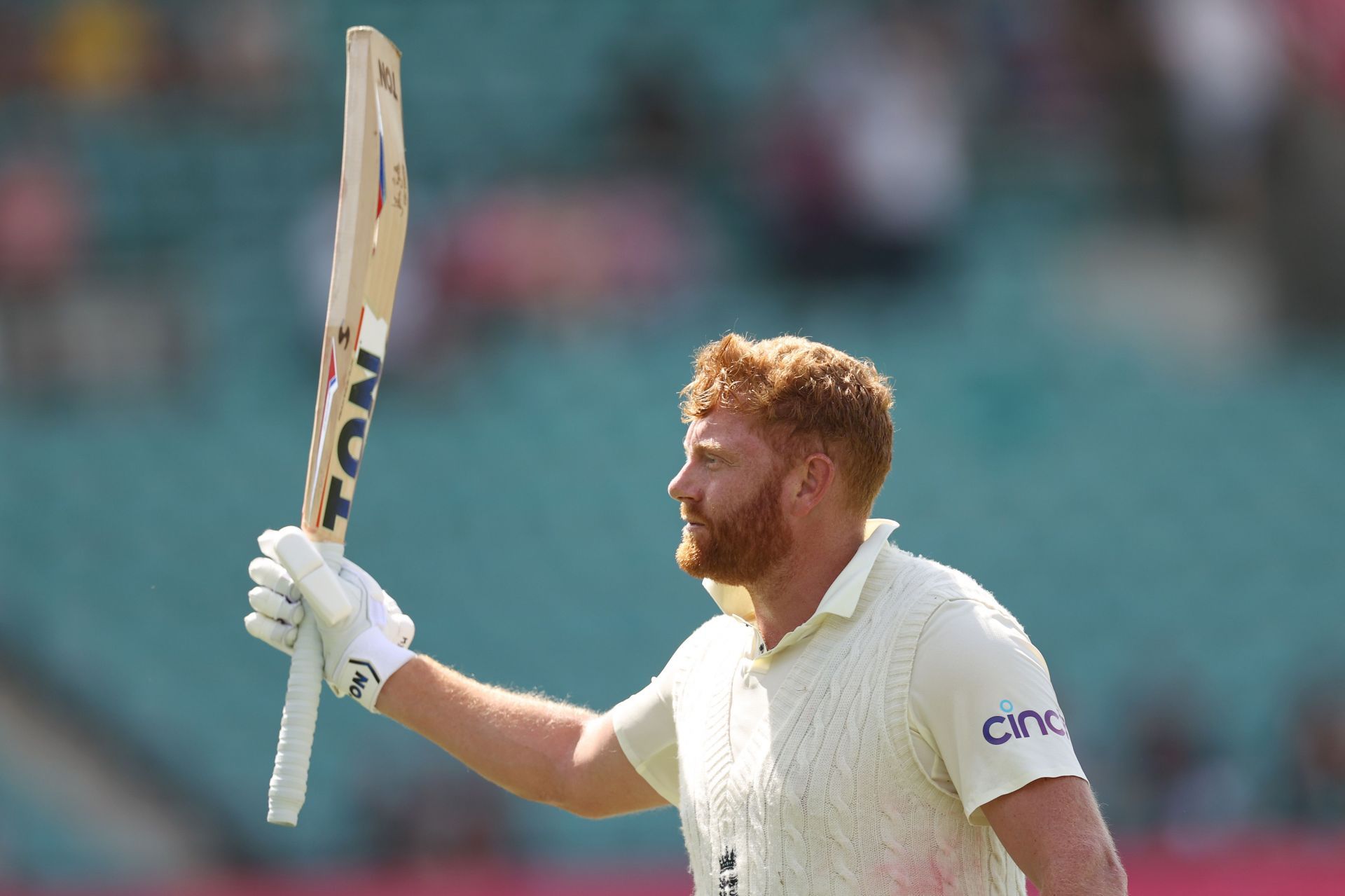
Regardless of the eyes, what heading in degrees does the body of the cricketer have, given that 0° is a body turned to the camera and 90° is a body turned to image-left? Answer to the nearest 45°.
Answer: approximately 45°
